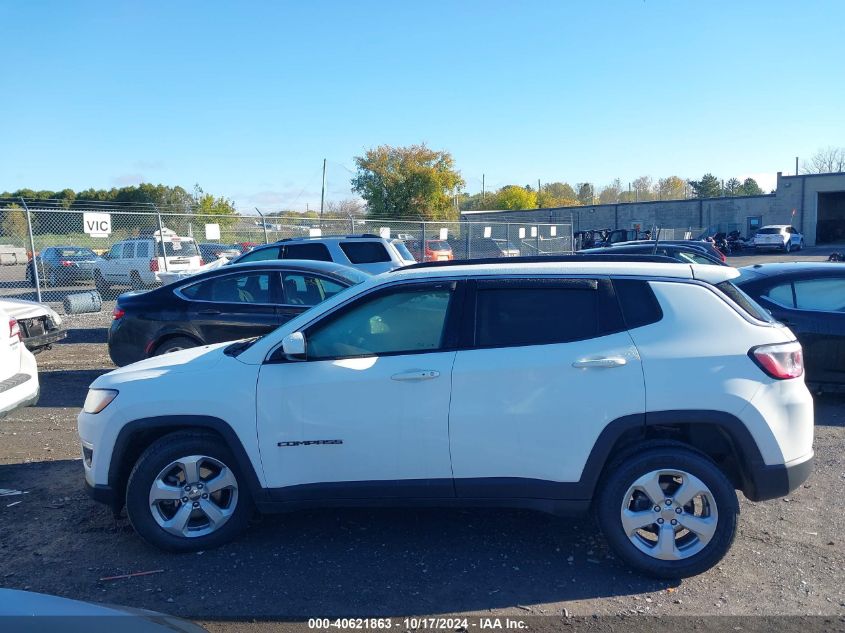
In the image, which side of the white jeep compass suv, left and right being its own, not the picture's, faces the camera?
left

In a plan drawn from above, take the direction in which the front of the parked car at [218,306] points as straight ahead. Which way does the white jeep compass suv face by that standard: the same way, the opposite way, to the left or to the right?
the opposite way

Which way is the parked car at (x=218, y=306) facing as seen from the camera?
to the viewer's right

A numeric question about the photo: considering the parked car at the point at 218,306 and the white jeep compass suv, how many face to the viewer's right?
1

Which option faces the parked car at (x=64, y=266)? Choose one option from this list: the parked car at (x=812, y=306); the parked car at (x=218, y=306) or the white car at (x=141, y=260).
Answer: the white car

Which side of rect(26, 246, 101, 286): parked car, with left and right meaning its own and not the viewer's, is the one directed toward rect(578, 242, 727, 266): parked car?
back

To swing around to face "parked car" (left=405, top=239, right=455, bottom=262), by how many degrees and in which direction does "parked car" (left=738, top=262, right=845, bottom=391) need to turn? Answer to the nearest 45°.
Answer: approximately 135° to its left

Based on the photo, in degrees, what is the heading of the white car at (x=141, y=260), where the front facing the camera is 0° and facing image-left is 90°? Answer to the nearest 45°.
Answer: approximately 135°

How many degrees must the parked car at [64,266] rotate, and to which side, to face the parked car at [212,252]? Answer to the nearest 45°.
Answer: approximately 180°

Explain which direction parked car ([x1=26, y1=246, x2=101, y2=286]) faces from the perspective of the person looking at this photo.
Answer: facing away from the viewer and to the left of the viewer

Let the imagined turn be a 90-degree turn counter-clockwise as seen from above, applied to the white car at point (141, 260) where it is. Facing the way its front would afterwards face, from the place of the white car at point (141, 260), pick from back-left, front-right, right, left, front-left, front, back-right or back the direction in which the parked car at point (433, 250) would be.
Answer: back-left

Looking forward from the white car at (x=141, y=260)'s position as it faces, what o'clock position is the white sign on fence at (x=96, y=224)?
The white sign on fence is roughly at 8 o'clock from the white car.

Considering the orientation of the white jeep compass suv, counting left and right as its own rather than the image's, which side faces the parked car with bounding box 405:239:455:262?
right

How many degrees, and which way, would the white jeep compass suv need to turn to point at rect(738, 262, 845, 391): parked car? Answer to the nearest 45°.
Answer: approximately 135° to its right

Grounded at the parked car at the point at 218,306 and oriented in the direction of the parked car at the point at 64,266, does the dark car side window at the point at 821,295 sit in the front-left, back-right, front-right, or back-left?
back-right
